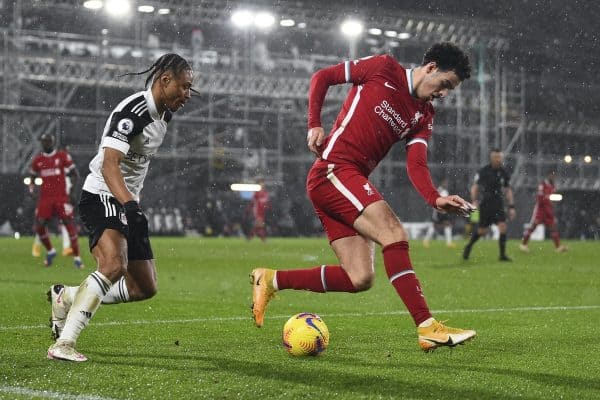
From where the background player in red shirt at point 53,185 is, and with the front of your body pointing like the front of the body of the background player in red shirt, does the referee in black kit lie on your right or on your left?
on your left

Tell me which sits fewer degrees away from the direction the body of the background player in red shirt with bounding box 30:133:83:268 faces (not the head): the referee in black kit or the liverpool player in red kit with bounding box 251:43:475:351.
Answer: the liverpool player in red kit

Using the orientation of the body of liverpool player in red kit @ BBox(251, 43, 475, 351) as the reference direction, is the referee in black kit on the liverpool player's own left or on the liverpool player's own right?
on the liverpool player's own left

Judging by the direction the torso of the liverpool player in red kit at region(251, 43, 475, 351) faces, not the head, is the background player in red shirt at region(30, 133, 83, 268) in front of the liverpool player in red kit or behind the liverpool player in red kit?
behind

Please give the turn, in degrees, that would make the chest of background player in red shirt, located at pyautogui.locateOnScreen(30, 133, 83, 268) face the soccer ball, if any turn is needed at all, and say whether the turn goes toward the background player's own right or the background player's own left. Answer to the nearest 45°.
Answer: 0° — they already face it

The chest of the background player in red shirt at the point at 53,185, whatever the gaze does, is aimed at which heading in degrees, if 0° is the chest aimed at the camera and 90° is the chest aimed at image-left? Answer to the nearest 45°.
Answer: approximately 0°

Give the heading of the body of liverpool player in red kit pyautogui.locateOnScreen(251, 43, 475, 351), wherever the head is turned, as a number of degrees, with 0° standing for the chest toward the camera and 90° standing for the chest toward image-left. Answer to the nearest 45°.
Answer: approximately 315°
